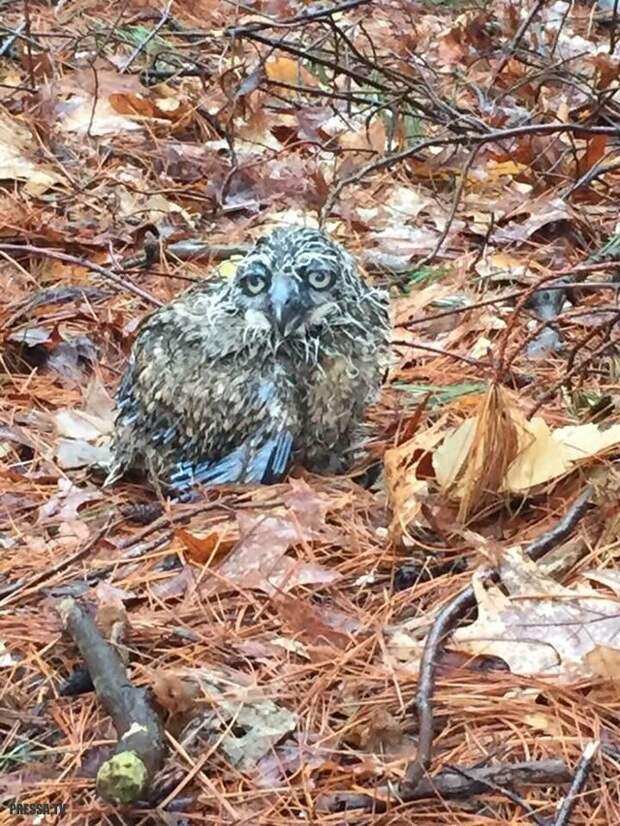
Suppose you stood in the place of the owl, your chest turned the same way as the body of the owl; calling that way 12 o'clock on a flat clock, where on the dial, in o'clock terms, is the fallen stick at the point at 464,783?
The fallen stick is roughly at 1 o'clock from the owl.

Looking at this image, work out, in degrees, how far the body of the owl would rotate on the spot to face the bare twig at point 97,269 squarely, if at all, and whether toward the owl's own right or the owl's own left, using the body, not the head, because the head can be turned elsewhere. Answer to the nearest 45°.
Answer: approximately 180°

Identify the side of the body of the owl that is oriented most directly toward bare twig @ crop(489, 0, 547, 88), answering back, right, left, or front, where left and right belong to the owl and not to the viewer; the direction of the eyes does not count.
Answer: left

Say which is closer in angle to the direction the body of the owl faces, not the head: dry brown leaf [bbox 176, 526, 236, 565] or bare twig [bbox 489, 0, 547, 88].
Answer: the dry brown leaf

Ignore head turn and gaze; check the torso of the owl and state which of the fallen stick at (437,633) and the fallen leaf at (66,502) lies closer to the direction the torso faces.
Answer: the fallen stick

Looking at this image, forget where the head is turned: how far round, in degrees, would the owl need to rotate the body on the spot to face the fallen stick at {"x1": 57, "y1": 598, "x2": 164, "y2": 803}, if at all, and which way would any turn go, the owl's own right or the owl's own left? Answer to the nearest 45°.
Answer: approximately 45° to the owl's own right

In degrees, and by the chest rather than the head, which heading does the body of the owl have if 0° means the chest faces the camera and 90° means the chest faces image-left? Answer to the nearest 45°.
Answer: approximately 315°

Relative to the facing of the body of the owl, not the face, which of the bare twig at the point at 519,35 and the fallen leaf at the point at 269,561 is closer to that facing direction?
the fallen leaf

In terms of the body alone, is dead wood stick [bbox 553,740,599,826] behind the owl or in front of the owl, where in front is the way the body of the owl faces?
in front

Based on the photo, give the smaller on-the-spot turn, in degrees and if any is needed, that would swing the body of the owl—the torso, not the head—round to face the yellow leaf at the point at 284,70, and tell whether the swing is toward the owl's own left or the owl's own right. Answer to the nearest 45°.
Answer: approximately 135° to the owl's own left

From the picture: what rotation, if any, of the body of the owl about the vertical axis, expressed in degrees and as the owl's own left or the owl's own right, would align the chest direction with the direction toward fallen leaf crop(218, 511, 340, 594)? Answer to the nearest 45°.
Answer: approximately 45° to the owl's own right

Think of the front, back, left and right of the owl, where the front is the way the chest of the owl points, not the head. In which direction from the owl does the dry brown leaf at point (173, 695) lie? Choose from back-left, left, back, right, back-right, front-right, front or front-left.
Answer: front-right
